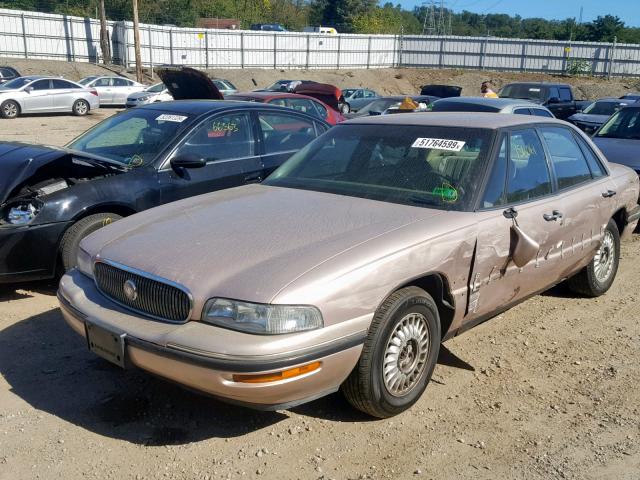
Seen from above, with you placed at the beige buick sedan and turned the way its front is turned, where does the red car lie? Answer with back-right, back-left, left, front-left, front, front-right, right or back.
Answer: back-right

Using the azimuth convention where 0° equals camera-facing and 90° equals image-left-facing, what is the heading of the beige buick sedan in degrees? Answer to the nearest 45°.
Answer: approximately 45°

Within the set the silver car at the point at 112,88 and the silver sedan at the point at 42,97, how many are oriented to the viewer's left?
2

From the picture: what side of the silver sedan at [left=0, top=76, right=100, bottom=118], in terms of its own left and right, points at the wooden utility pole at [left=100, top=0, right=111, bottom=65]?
right

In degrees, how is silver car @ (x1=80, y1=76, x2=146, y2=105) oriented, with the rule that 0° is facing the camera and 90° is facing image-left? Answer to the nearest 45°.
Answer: approximately 90°

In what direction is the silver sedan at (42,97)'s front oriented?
to the viewer's left

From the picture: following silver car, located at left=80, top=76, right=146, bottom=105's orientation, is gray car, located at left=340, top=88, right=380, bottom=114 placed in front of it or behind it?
behind

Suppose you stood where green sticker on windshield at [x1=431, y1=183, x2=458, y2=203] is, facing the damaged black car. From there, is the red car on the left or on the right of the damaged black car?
right

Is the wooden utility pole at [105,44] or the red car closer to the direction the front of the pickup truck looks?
the red car
